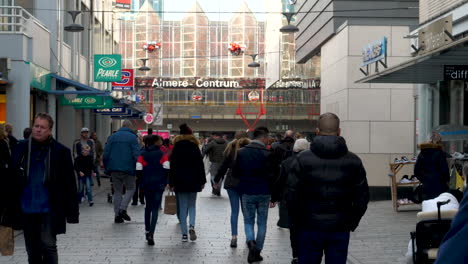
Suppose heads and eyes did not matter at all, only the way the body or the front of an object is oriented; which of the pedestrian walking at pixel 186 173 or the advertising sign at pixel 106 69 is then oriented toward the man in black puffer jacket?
the advertising sign

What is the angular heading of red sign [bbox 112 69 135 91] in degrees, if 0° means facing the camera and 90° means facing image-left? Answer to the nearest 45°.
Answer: approximately 0°

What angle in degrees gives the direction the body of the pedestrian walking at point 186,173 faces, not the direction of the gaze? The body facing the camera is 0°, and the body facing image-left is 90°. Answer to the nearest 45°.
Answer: approximately 180°

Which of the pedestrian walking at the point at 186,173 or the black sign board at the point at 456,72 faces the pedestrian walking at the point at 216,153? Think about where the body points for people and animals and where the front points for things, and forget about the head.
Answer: the pedestrian walking at the point at 186,173

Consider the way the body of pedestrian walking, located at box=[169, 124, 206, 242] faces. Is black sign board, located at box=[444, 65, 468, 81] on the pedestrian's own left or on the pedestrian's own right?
on the pedestrian's own right

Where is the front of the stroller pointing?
away from the camera

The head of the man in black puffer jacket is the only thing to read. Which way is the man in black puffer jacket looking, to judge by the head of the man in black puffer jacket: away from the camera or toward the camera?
away from the camera

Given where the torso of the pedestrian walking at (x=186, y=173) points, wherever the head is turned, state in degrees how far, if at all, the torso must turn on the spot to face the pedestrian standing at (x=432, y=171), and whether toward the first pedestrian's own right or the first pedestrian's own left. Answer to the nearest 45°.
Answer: approximately 90° to the first pedestrian's own right

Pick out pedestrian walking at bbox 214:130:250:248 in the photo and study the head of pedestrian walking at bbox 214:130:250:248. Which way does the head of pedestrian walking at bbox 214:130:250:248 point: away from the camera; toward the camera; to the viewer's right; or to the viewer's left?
away from the camera
